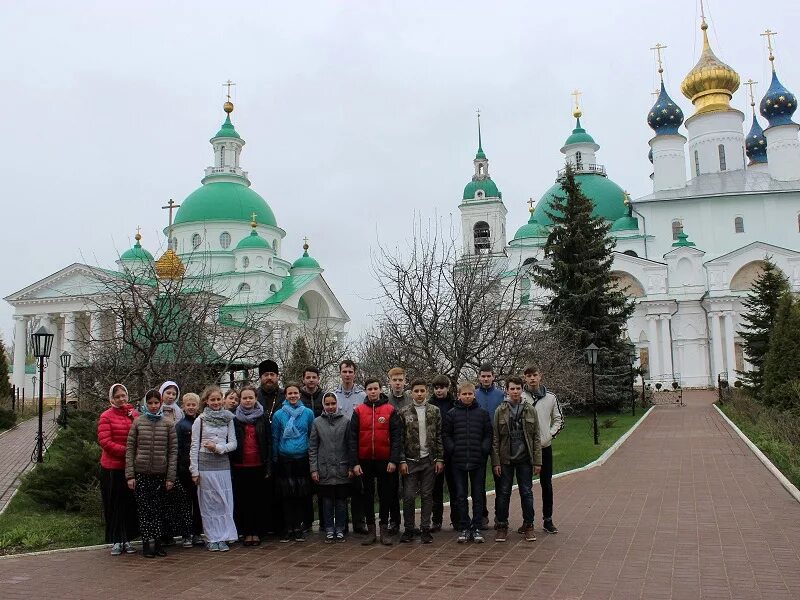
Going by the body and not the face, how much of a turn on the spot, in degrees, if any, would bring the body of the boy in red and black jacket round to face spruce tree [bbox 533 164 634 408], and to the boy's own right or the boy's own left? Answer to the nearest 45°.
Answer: approximately 180°

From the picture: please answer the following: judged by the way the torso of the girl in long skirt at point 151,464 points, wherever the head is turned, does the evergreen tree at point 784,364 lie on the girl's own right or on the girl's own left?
on the girl's own left

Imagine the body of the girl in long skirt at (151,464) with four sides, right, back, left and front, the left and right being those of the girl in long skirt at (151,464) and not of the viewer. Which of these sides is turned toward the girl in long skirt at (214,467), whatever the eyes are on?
left

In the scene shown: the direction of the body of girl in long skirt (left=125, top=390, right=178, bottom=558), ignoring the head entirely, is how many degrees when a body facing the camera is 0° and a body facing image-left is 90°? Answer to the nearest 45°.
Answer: approximately 0°

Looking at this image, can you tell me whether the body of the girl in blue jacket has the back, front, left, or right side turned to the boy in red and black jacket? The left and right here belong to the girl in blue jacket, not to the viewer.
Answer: left

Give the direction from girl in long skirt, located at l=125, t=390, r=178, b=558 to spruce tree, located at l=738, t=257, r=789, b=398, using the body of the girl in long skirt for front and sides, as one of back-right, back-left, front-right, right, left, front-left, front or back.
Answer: back-left

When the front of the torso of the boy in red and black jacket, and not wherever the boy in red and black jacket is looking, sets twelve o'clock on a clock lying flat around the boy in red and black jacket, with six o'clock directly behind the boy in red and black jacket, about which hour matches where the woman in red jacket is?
The woman in red jacket is roughly at 3 o'clock from the boy in red and black jacket.

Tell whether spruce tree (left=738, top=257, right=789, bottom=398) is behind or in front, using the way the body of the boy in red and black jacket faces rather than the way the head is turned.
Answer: behind
